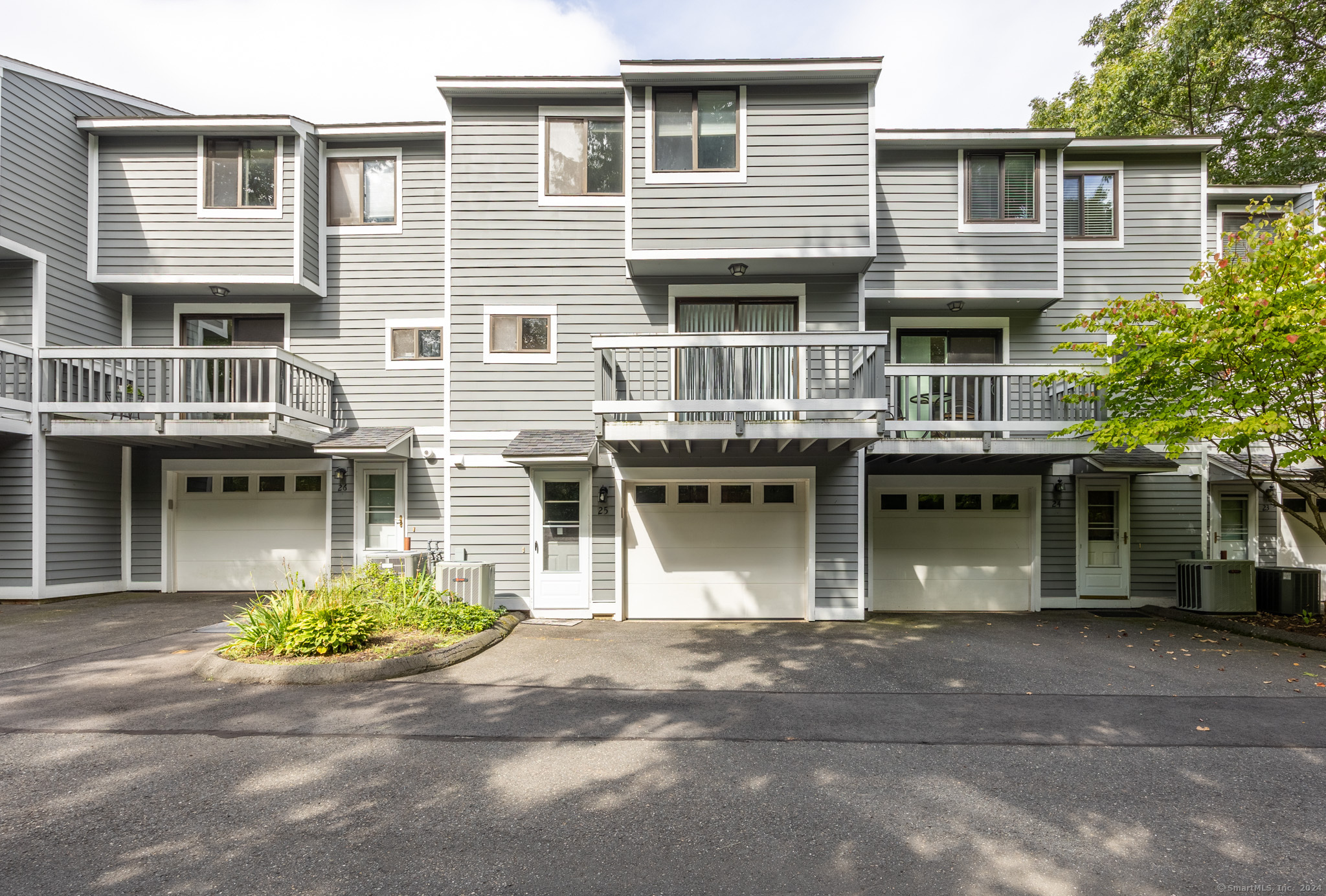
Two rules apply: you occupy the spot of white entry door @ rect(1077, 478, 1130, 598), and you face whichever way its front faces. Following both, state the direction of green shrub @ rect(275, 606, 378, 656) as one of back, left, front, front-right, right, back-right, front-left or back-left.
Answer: front-right

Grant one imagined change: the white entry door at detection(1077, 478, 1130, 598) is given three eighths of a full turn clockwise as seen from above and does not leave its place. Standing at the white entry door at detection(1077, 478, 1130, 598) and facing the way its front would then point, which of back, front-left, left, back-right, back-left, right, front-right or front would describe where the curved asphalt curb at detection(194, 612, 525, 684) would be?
left

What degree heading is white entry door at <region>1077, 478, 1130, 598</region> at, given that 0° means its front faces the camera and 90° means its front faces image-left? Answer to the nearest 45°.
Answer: approximately 0°

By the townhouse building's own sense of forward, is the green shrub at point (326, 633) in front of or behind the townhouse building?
in front

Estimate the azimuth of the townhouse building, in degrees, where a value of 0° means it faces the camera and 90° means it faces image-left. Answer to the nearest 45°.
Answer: approximately 0°
